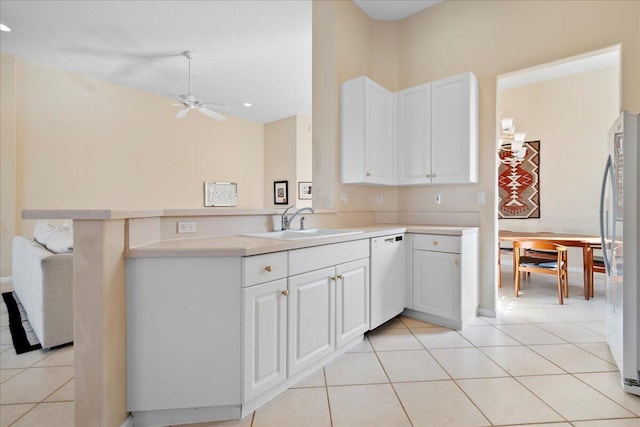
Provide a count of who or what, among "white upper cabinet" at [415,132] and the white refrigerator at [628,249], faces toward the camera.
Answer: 1

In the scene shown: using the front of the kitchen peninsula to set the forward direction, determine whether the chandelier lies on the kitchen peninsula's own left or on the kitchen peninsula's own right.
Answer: on the kitchen peninsula's own left

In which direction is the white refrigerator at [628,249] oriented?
to the viewer's left

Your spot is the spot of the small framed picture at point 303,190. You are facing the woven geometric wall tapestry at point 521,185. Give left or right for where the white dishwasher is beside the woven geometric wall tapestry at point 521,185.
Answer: right

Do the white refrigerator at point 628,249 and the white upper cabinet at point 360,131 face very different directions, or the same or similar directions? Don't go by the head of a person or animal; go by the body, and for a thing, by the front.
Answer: very different directions

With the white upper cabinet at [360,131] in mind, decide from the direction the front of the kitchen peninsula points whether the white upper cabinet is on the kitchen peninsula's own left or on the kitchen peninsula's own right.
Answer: on the kitchen peninsula's own left

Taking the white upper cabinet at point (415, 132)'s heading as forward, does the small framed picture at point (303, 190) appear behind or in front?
behind

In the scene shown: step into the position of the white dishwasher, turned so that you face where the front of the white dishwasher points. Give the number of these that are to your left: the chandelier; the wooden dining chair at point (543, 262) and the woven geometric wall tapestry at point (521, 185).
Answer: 3
